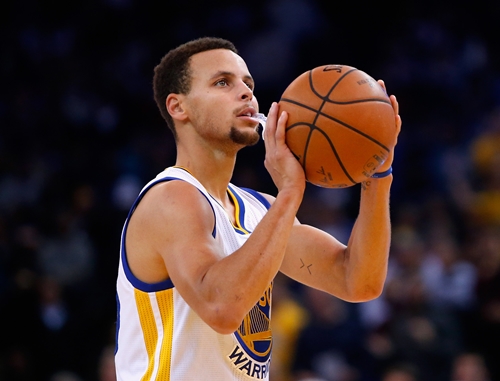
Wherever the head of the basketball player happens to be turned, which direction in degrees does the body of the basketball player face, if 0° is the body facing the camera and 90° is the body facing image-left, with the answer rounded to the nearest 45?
approximately 315°
